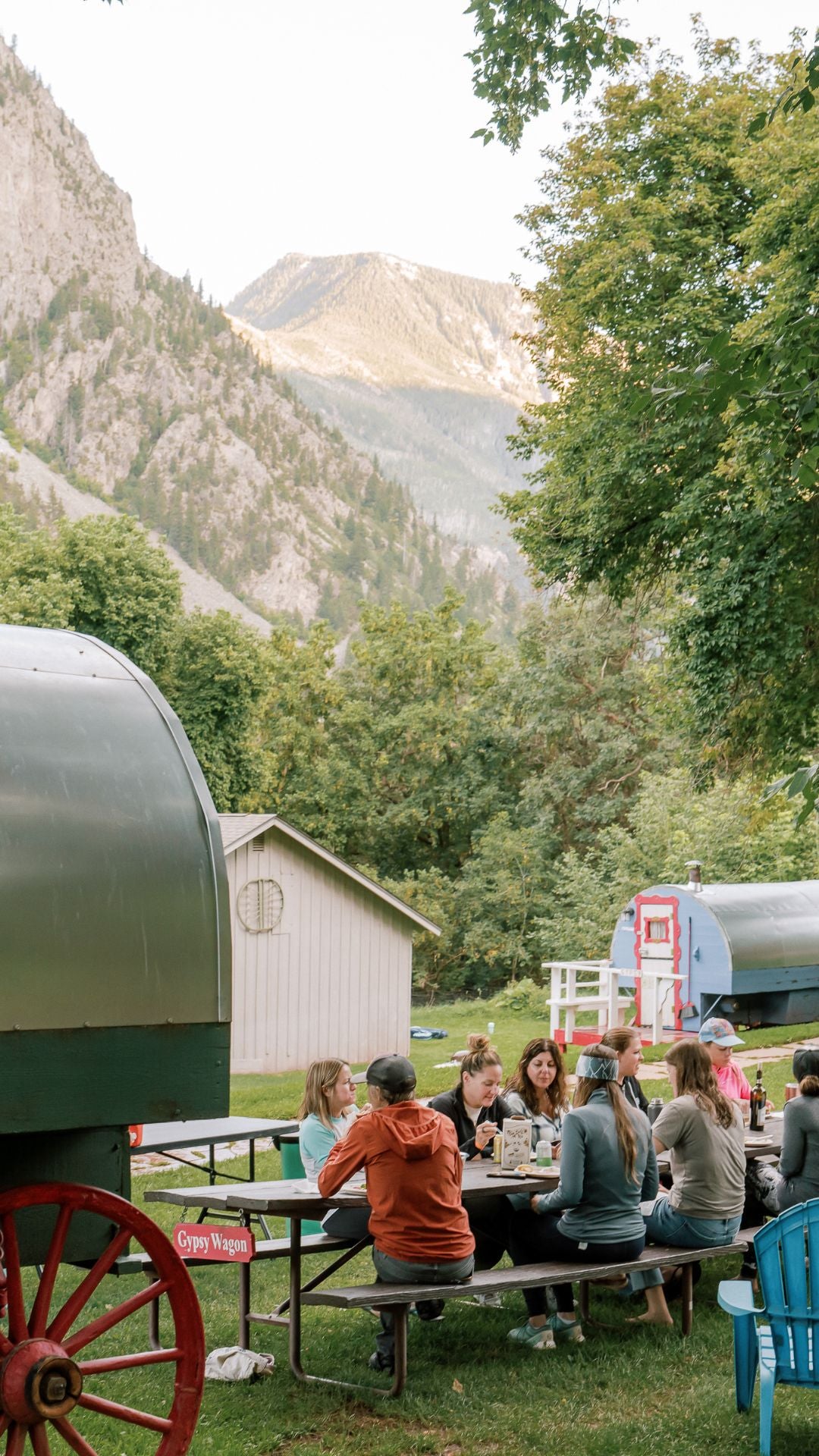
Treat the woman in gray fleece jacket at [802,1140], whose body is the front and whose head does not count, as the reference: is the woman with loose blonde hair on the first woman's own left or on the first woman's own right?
on the first woman's own left

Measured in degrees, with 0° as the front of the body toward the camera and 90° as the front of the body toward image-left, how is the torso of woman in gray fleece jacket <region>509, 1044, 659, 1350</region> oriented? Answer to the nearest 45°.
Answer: approximately 135°

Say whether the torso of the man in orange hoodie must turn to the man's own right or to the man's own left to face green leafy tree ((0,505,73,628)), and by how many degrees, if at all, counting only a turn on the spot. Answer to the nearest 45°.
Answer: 0° — they already face it

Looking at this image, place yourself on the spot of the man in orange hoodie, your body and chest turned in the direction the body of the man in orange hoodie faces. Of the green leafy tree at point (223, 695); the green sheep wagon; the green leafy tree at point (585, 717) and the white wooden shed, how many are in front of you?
3

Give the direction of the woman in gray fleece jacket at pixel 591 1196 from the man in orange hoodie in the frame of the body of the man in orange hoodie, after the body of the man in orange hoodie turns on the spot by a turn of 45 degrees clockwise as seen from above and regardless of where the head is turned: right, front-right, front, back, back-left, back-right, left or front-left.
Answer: front

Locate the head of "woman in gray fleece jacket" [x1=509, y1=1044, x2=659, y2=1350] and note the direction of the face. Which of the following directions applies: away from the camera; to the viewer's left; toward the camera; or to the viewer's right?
away from the camera

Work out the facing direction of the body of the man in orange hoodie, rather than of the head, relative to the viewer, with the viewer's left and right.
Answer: facing away from the viewer

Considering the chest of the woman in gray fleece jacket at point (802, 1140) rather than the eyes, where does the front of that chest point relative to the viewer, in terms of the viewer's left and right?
facing away from the viewer and to the left of the viewer

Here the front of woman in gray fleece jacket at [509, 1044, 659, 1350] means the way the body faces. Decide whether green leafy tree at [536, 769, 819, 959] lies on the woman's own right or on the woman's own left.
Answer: on the woman's own right

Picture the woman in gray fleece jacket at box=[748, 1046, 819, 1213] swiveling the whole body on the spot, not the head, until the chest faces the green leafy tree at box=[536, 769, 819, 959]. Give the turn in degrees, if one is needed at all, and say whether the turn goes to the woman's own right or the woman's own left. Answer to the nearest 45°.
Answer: approximately 45° to the woman's own right

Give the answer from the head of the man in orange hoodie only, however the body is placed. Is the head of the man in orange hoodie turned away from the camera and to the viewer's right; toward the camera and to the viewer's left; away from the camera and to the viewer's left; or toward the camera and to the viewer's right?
away from the camera and to the viewer's left
